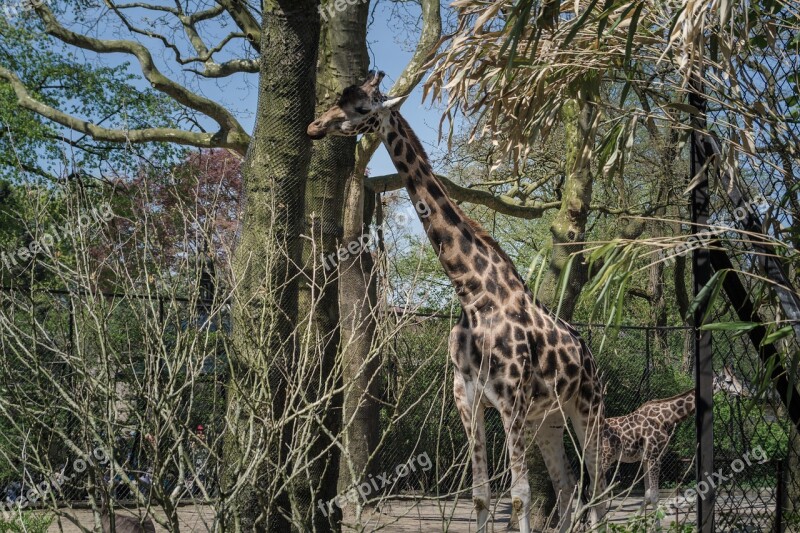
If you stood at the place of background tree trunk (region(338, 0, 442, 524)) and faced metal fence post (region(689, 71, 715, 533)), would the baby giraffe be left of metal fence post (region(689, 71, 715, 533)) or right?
left

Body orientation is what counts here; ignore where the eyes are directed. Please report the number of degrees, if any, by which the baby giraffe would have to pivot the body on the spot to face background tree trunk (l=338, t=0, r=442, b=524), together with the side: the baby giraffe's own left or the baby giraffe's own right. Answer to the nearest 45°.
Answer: approximately 180°

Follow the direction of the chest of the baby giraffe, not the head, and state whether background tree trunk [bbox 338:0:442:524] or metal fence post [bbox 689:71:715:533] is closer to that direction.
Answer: the metal fence post

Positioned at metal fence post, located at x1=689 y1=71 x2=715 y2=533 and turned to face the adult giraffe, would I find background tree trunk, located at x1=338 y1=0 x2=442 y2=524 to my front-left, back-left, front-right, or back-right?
front-right

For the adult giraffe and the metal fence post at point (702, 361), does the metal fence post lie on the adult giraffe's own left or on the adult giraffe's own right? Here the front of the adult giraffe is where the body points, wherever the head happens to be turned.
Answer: on the adult giraffe's own left

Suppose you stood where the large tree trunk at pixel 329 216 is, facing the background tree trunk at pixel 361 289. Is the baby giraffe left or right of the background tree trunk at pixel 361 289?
right

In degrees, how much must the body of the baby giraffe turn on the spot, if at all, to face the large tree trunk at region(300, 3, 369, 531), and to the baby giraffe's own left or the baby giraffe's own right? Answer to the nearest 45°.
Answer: approximately 135° to the baby giraffe's own right

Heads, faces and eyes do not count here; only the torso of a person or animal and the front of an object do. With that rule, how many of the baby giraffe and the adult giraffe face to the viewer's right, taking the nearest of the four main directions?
1

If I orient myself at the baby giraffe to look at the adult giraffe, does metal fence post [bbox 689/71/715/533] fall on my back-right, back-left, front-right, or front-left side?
front-left

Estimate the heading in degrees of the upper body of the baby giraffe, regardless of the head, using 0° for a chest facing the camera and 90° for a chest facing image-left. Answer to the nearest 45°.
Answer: approximately 270°

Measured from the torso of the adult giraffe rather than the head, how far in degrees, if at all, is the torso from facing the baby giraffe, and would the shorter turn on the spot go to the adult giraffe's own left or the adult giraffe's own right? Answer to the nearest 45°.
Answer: approximately 180°

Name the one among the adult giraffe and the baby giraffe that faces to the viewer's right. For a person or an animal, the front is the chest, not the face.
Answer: the baby giraffe

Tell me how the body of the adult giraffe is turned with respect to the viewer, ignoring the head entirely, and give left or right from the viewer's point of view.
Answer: facing the viewer and to the left of the viewer

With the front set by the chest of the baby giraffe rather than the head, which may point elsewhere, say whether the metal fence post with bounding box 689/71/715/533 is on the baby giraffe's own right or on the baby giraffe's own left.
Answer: on the baby giraffe's own right
